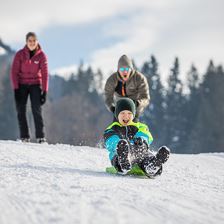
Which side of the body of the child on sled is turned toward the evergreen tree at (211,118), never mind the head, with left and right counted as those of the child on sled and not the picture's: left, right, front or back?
back

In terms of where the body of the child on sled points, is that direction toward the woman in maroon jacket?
no

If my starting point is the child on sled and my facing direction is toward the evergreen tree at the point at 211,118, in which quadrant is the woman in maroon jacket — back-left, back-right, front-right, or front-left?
front-left

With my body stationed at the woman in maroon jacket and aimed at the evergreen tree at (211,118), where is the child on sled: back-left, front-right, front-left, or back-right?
back-right

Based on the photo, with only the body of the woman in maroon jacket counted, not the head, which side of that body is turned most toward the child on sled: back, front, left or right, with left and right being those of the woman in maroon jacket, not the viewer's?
front

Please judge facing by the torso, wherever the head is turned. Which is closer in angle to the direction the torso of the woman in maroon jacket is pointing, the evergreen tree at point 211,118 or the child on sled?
the child on sled

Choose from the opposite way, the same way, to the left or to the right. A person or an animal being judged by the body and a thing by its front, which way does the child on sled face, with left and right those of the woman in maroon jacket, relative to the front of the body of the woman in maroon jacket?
the same way

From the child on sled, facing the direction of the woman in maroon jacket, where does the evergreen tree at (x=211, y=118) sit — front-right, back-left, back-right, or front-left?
front-right

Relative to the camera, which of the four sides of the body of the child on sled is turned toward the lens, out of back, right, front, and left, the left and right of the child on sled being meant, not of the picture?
front

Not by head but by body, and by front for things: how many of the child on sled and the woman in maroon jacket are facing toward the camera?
2

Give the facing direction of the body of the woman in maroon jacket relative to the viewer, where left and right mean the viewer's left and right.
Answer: facing the viewer

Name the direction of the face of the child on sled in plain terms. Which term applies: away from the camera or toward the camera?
toward the camera
